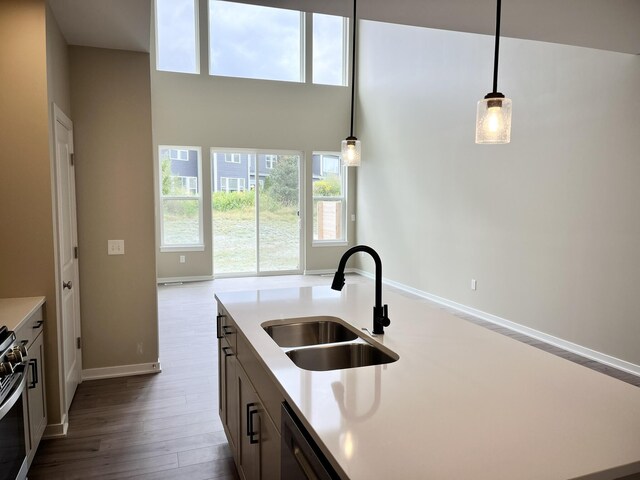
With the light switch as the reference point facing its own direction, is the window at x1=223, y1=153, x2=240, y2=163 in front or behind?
behind

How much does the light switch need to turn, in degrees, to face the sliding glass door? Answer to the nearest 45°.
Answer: approximately 135° to its left

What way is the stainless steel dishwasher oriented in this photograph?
to the viewer's left

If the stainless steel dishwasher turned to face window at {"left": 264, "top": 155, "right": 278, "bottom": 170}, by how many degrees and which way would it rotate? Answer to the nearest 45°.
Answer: approximately 90° to its right

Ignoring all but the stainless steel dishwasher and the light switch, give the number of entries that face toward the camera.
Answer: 1

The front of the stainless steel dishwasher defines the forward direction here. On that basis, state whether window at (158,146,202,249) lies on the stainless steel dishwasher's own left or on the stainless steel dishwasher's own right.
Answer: on the stainless steel dishwasher's own right

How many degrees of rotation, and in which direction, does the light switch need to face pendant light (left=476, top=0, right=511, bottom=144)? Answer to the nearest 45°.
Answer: approximately 45° to its left

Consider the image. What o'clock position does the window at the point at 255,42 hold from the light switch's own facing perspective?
The window is roughly at 7 o'clock from the light switch.

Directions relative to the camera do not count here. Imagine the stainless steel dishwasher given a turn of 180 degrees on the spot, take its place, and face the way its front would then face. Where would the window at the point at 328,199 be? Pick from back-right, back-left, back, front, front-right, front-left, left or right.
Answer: left

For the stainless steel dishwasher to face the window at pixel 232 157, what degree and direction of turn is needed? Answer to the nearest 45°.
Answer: approximately 90° to its right

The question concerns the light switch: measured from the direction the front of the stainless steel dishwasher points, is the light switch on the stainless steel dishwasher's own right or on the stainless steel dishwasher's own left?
on the stainless steel dishwasher's own right

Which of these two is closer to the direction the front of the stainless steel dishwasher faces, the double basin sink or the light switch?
the light switch

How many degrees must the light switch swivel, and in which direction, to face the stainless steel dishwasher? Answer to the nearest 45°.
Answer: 0° — it already faces it

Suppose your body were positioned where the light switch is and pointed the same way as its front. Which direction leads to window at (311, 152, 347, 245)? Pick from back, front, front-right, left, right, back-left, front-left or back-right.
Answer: back-left

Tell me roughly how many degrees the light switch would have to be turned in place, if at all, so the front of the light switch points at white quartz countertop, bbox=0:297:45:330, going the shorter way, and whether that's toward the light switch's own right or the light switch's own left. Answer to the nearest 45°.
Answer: approximately 45° to the light switch's own right

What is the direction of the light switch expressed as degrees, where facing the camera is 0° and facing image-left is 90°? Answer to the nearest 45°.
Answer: approximately 0°
